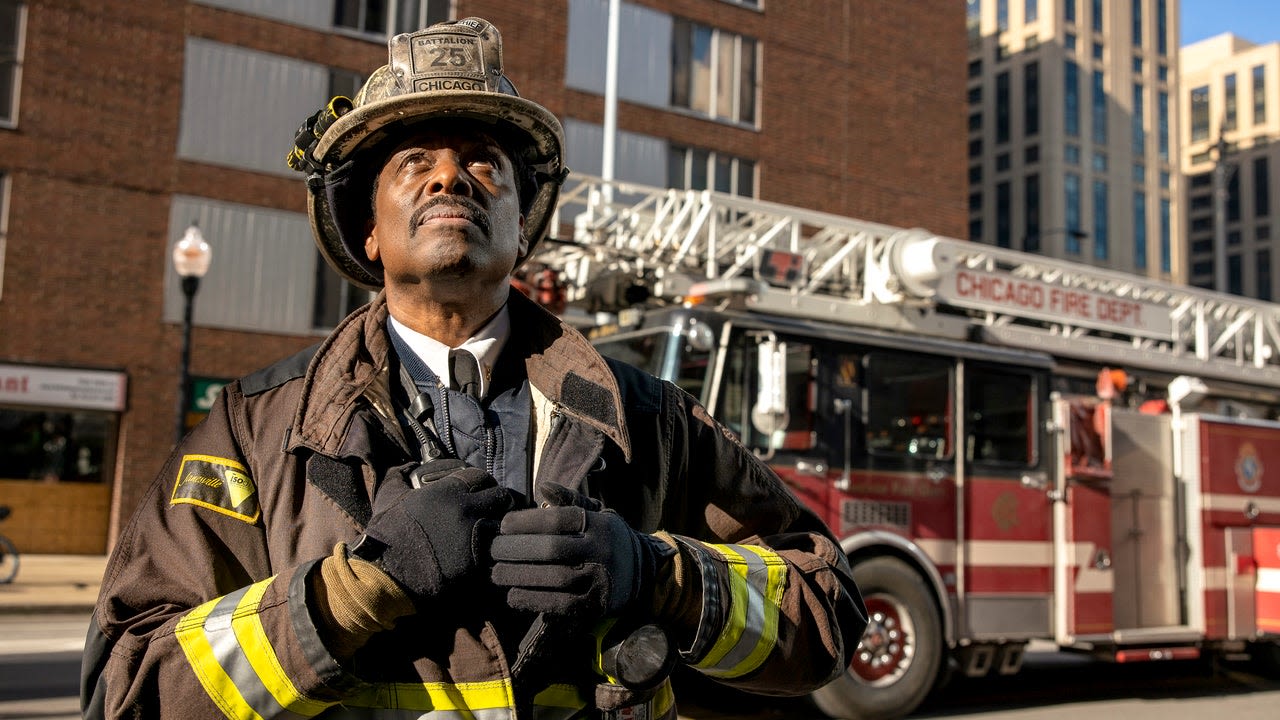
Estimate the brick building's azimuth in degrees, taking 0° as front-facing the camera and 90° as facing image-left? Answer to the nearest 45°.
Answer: approximately 315°

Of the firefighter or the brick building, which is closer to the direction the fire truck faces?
the firefighter

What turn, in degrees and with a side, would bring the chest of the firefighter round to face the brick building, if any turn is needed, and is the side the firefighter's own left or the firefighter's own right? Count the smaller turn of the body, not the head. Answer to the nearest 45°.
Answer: approximately 180°

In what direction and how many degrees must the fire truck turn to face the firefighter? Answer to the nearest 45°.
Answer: approximately 45° to its left

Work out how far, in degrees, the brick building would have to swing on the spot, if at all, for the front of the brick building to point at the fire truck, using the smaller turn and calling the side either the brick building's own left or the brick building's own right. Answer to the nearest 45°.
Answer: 0° — it already faces it
